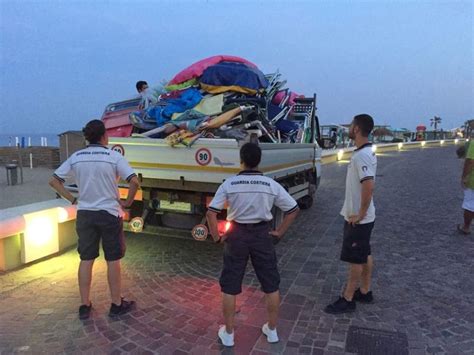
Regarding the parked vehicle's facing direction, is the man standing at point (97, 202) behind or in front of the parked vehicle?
behind

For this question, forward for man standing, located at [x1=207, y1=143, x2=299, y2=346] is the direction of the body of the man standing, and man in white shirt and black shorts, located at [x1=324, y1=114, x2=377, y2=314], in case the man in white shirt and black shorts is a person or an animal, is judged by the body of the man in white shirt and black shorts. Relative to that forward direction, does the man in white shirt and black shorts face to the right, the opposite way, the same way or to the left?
to the left

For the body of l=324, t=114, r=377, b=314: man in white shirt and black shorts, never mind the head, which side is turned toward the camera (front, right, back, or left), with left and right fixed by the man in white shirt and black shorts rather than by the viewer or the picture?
left

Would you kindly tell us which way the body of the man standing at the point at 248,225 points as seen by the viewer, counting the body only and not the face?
away from the camera

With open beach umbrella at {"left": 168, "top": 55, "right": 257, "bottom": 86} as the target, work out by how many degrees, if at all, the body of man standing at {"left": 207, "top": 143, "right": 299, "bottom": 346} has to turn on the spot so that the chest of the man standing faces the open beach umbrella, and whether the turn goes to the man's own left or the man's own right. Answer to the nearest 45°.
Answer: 0° — they already face it

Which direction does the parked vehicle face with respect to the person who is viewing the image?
facing away from the viewer and to the right of the viewer

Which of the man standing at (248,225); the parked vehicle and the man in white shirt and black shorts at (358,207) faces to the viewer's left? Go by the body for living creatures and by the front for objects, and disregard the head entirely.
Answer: the man in white shirt and black shorts

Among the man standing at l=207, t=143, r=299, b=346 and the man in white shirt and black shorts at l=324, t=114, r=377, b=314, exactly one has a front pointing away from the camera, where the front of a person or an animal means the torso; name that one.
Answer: the man standing

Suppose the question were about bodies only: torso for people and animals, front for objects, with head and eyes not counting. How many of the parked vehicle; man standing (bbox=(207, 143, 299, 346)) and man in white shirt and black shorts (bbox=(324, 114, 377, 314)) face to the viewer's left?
1

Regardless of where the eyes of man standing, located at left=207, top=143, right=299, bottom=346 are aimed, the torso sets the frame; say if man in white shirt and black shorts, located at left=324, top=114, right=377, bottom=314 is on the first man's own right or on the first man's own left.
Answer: on the first man's own right

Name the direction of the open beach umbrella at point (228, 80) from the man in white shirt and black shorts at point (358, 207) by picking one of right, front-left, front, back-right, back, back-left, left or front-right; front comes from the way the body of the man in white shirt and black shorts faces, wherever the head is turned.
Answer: front-right

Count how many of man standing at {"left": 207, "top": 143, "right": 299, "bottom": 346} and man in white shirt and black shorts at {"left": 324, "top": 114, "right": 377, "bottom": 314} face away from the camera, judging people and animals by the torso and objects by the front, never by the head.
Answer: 1

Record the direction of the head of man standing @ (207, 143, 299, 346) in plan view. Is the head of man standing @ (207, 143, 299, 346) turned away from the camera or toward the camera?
away from the camera

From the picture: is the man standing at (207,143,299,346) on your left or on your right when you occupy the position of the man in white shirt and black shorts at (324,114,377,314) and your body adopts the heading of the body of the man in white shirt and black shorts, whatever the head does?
on your left

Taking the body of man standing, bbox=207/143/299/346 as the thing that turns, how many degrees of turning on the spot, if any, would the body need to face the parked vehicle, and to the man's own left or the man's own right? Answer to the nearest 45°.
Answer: approximately 45° to the man's own left

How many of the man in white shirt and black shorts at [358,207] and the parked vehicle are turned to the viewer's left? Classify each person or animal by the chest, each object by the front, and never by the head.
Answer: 1

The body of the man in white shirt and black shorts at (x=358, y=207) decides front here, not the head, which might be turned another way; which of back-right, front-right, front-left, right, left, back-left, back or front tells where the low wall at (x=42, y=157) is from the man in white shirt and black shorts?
front-right

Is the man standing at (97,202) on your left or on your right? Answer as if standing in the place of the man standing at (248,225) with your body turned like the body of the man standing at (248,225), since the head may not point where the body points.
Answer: on your left
